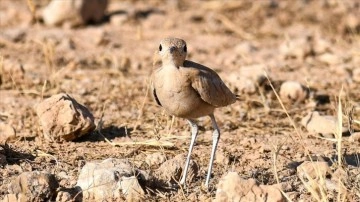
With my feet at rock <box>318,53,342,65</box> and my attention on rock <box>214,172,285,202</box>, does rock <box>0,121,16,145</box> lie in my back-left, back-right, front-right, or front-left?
front-right

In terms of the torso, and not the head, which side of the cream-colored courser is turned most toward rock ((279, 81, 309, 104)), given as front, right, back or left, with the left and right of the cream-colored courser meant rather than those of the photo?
back

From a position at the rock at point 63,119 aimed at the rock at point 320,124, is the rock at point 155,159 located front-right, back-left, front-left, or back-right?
front-right

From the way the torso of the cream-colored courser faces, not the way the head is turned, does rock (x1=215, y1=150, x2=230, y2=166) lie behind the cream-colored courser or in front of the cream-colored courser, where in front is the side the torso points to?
behind

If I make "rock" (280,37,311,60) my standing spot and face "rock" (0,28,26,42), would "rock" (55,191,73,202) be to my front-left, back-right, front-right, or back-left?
front-left

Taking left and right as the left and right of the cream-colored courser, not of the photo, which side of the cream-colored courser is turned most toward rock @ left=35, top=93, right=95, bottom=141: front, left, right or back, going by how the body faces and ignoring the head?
right

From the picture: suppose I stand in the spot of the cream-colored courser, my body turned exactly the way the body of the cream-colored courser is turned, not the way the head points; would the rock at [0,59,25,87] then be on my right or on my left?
on my right

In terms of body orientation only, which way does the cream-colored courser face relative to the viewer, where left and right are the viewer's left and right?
facing the viewer and to the left of the viewer
